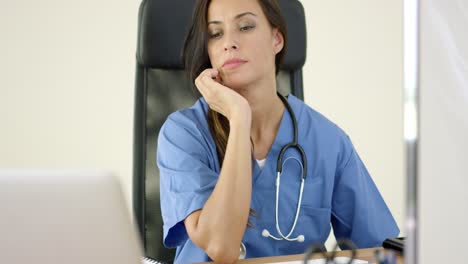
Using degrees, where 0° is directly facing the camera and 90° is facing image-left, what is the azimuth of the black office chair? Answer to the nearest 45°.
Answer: approximately 0°

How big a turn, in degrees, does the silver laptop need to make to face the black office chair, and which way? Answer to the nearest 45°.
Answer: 0° — it already faces it

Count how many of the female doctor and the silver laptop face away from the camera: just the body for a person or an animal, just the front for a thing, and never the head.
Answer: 1

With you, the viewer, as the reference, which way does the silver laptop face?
facing away from the viewer

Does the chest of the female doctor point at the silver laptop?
yes

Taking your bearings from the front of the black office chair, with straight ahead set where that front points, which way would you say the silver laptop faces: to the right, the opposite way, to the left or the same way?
the opposite way

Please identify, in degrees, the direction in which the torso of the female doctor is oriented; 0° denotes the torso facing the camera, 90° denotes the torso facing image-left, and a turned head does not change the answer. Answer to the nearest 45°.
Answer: approximately 0°
